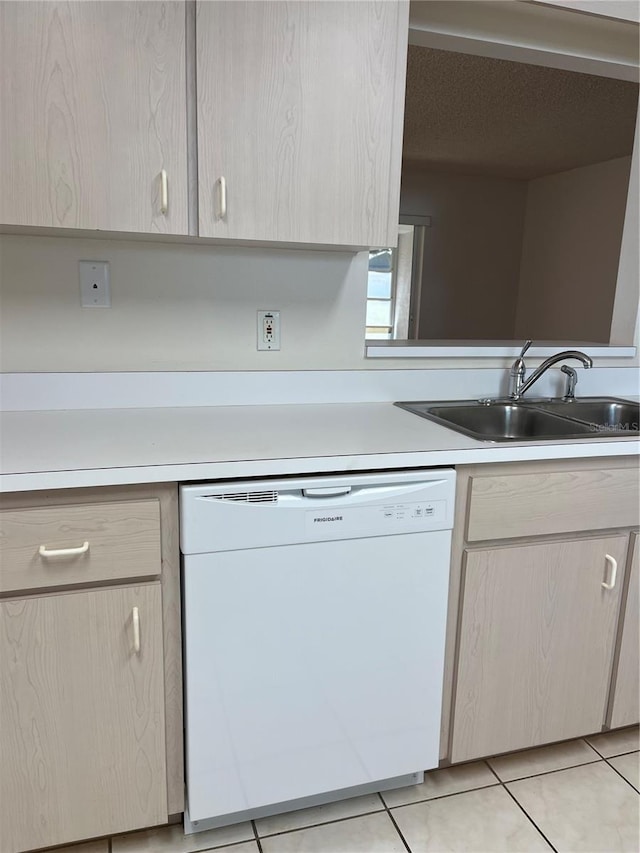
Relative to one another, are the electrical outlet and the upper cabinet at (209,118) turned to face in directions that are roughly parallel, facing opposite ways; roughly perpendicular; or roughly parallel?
roughly parallel

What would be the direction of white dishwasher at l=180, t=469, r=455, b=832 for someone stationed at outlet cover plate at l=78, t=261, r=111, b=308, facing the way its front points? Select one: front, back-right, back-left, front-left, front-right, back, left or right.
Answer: front-left

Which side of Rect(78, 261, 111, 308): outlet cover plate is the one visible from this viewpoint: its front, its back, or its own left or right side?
front

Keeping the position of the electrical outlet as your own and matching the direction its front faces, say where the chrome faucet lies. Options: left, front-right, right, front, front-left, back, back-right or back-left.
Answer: left

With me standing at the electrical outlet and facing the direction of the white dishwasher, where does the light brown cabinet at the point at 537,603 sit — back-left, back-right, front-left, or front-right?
front-left

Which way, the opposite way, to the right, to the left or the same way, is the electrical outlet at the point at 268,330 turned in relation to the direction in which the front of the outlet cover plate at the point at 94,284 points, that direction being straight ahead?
the same way

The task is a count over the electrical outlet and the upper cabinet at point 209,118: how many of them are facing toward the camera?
2

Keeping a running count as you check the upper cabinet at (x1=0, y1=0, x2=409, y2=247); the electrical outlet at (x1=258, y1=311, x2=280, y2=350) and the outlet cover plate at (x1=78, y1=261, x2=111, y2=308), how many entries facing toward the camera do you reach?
3

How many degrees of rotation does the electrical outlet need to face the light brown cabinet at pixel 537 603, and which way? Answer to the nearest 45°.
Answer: approximately 45° to its left

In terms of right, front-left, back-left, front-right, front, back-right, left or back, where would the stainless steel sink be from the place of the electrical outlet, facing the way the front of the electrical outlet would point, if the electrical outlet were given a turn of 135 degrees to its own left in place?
front-right

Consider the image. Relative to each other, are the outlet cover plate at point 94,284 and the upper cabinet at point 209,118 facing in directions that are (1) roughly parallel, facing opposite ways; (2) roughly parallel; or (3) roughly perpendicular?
roughly parallel

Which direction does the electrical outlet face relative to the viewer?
toward the camera

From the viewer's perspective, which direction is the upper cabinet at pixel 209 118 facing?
toward the camera

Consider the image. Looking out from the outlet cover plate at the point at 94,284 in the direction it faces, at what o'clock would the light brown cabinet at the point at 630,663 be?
The light brown cabinet is roughly at 10 o'clock from the outlet cover plate.
